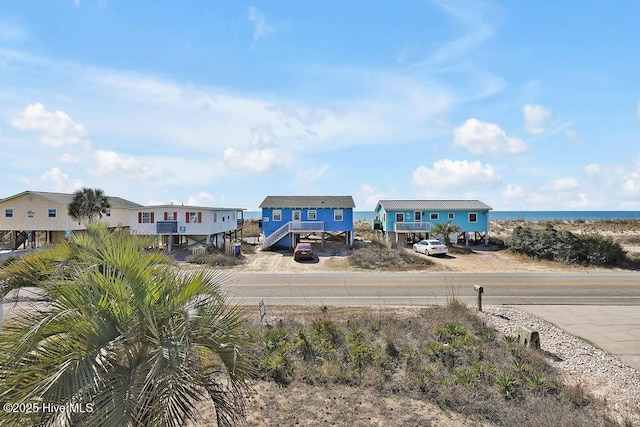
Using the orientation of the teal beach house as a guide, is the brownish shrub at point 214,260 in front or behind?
in front

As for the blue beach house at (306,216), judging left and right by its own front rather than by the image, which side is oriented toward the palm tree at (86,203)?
right

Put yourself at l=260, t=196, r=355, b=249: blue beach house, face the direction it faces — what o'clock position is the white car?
The white car is roughly at 10 o'clock from the blue beach house.

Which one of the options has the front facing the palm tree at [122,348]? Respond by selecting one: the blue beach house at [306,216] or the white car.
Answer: the blue beach house

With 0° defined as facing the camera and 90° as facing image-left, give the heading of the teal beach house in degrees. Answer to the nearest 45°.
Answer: approximately 0°

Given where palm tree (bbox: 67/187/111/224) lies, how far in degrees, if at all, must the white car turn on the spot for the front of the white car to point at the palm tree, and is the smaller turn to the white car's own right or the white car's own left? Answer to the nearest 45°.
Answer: approximately 45° to the white car's own left

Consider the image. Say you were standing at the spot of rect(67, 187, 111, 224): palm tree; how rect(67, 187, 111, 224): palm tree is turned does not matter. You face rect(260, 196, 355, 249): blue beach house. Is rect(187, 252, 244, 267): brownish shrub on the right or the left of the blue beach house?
right

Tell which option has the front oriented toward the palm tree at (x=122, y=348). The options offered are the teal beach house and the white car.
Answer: the teal beach house

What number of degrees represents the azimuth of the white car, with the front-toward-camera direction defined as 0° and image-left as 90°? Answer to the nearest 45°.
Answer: approximately 135°

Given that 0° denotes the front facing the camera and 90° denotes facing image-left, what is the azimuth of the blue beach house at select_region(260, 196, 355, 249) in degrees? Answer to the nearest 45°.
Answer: approximately 0°

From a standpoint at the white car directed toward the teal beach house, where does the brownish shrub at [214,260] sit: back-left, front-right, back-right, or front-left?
back-left
